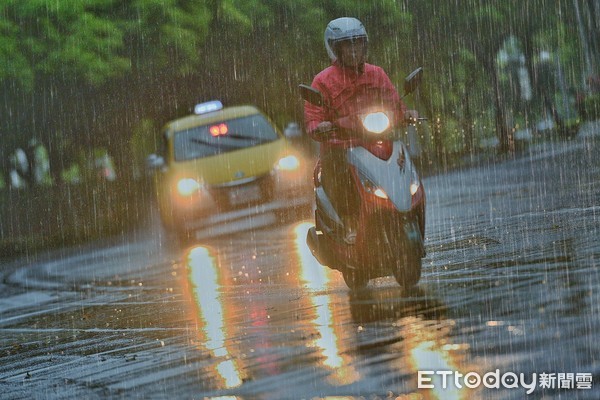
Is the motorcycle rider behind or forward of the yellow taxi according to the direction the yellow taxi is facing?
forward

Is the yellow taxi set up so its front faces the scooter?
yes

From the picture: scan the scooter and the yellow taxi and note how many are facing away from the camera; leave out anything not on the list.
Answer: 0

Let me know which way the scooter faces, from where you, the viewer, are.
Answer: facing the viewer and to the right of the viewer

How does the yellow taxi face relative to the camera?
toward the camera
